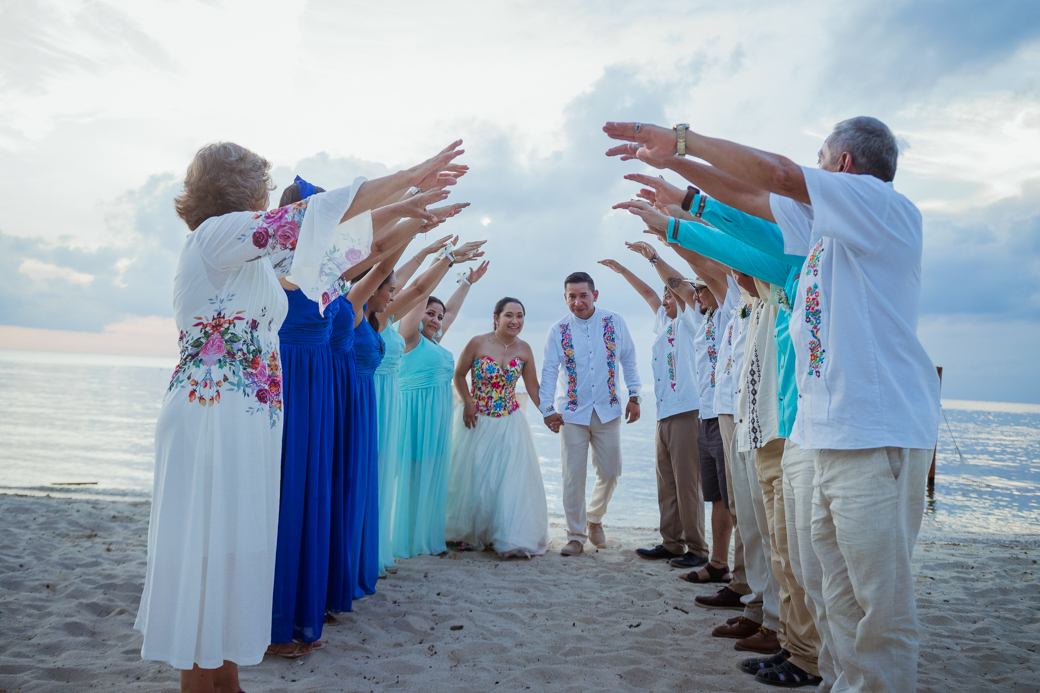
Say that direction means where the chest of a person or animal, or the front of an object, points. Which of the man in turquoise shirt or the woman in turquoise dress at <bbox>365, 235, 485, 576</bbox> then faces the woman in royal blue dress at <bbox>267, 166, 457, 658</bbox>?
the man in turquoise shirt

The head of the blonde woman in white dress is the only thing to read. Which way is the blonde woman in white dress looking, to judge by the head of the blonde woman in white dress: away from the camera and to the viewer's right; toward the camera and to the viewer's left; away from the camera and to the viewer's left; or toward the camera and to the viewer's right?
away from the camera and to the viewer's right

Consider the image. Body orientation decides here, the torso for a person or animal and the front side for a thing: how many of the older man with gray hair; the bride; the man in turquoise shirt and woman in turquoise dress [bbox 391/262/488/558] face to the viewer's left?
2

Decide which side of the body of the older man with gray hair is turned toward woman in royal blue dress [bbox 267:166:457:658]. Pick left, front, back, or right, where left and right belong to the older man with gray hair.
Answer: front

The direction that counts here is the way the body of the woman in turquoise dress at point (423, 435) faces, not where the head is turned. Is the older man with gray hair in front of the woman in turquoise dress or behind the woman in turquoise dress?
in front

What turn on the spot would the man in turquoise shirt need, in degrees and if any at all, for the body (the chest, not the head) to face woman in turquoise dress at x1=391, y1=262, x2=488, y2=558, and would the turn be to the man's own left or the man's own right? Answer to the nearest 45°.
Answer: approximately 45° to the man's own right

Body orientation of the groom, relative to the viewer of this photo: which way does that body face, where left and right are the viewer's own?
facing the viewer

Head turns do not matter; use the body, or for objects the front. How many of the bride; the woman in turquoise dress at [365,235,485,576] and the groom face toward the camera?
2

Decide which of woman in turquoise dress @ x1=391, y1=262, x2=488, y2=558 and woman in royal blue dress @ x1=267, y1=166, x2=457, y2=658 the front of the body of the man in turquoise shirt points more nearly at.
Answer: the woman in royal blue dress

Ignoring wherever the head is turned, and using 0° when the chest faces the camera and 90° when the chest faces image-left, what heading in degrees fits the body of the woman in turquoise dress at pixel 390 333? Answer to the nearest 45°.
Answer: approximately 270°

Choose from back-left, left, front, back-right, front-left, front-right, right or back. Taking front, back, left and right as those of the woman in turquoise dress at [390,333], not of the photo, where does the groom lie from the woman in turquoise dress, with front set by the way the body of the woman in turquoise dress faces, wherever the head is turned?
front-left

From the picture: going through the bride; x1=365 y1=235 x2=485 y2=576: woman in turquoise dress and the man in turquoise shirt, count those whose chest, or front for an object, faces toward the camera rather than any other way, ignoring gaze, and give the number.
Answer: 1

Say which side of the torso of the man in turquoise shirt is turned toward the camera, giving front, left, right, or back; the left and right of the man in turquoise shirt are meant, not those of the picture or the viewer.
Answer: left

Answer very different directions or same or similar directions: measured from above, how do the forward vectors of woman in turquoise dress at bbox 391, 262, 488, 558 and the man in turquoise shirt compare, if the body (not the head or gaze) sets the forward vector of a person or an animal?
very different directions

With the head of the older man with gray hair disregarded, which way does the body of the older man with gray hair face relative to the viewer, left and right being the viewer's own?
facing to the left of the viewer

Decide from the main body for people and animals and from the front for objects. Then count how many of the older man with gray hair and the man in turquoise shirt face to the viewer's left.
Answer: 2

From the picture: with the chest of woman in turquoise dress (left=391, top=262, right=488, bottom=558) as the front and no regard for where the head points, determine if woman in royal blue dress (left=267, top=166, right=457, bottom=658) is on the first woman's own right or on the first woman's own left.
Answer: on the first woman's own right
